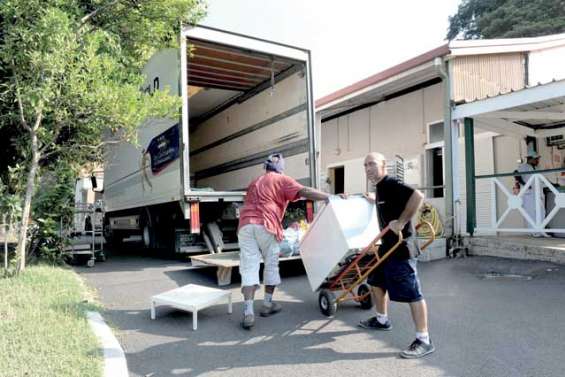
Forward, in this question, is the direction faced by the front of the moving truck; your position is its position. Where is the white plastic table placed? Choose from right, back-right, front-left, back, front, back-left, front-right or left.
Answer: back-left

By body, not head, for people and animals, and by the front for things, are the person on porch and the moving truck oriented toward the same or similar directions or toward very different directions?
very different directions

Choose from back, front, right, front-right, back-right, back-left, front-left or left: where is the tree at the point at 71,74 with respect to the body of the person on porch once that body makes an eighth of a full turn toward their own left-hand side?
back

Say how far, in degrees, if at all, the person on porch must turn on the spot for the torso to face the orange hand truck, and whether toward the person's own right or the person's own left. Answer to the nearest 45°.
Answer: approximately 90° to the person's own right

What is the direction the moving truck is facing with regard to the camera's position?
facing away from the viewer and to the left of the viewer

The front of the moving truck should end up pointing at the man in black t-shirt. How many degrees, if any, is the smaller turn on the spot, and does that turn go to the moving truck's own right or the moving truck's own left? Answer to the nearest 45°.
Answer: approximately 135° to the moving truck's own left

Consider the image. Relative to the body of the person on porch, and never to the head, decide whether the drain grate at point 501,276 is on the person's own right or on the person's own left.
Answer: on the person's own right

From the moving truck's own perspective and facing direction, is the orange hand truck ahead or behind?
behind

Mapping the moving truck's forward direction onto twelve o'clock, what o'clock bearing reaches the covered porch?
The covered porch is roughly at 5 o'clock from the moving truck.

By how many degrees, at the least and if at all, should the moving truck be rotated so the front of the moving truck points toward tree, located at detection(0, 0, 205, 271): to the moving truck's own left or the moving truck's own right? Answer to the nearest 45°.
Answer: approximately 90° to the moving truck's own left
